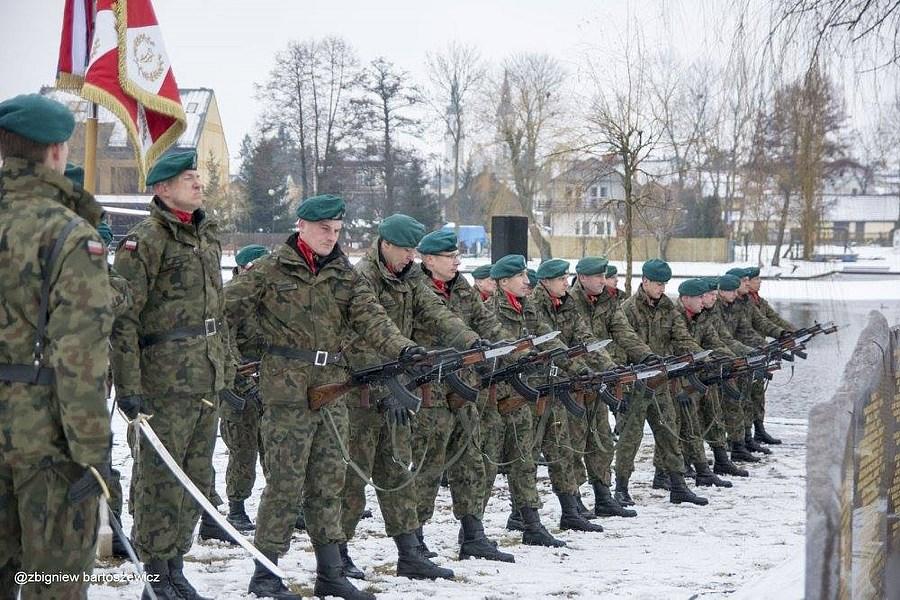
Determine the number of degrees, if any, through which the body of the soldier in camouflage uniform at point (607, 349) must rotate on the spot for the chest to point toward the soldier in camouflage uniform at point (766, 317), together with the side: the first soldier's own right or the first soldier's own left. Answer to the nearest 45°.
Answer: approximately 90° to the first soldier's own left

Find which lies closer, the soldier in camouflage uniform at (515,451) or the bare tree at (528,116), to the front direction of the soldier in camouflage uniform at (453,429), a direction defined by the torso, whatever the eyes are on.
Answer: the soldier in camouflage uniform

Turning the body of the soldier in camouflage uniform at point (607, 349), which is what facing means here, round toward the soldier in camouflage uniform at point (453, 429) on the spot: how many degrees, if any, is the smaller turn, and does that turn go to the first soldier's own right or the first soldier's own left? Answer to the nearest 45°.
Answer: approximately 90° to the first soldier's own right

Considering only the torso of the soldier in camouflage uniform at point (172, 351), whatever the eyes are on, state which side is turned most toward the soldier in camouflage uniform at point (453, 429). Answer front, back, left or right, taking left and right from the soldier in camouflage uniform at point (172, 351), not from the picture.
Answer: left

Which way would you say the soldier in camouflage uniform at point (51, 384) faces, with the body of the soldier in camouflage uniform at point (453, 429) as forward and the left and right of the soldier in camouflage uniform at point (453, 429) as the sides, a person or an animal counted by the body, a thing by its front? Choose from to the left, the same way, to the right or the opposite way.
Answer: to the left

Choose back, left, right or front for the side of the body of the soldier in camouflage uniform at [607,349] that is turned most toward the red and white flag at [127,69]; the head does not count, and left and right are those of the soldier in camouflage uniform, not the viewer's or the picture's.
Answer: right

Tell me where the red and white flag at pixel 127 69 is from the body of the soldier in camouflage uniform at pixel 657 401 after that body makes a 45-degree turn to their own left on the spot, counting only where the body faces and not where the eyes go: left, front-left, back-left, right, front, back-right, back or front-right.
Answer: back-right

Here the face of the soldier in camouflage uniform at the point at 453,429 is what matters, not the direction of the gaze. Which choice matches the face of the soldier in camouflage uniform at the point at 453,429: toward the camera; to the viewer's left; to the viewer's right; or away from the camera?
to the viewer's right

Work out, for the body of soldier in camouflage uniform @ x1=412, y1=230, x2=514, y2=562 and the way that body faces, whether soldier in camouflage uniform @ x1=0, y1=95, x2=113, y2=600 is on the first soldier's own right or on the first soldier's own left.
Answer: on the first soldier's own right

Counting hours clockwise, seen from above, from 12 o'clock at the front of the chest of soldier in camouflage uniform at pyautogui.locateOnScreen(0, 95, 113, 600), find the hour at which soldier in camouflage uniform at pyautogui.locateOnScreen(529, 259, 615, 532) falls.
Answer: soldier in camouflage uniform at pyautogui.locateOnScreen(529, 259, 615, 532) is roughly at 12 o'clock from soldier in camouflage uniform at pyautogui.locateOnScreen(0, 95, 113, 600).

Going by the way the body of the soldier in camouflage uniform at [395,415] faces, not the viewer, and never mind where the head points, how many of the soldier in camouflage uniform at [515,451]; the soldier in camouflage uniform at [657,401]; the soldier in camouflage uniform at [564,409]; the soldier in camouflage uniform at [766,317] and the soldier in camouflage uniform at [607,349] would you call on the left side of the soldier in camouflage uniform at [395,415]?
5

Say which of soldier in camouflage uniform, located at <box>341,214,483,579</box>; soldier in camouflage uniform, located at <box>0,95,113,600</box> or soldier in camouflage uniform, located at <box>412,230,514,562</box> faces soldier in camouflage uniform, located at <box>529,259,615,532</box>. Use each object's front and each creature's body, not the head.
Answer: soldier in camouflage uniform, located at <box>0,95,113,600</box>

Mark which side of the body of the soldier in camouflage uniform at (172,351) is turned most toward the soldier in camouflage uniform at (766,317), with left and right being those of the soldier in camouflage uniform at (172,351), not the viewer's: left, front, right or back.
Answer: left

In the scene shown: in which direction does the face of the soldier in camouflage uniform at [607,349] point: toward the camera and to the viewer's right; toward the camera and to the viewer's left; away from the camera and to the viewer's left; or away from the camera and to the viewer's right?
toward the camera and to the viewer's right

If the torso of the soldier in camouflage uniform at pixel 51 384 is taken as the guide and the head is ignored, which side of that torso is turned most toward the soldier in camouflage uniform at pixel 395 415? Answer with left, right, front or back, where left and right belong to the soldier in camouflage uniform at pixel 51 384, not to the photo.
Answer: front

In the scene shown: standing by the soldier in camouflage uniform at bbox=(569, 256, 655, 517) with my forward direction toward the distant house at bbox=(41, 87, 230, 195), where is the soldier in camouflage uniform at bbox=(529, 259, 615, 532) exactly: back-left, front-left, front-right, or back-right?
back-left
